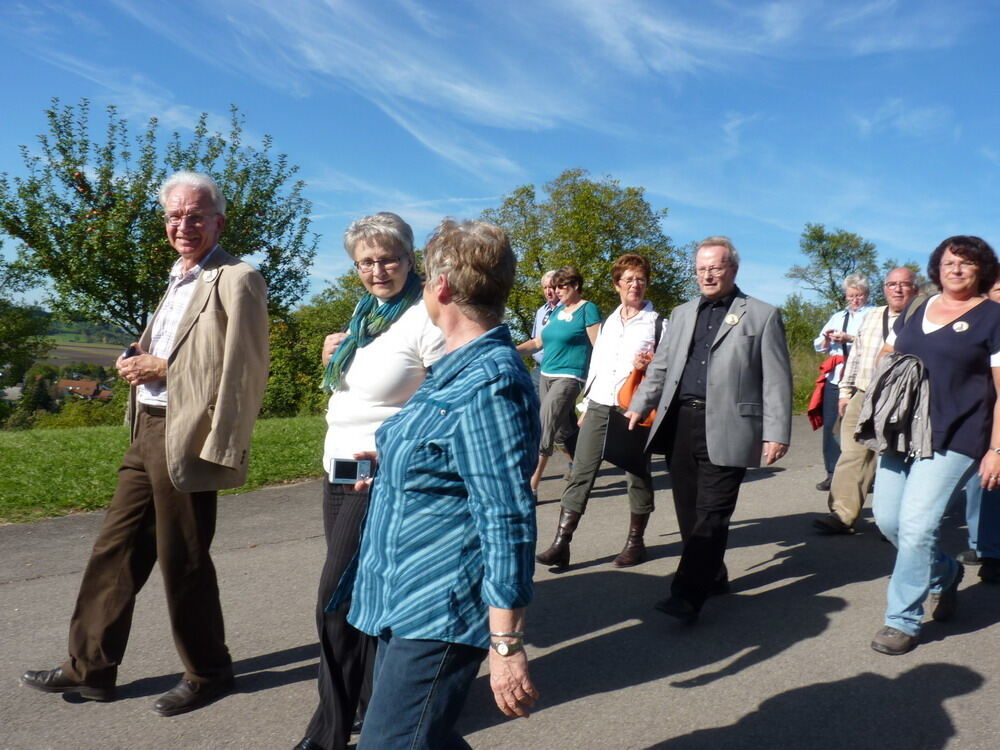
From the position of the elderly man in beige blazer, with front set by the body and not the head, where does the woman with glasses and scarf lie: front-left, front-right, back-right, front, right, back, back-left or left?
left

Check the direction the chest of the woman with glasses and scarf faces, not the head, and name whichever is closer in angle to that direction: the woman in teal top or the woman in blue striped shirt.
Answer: the woman in blue striped shirt

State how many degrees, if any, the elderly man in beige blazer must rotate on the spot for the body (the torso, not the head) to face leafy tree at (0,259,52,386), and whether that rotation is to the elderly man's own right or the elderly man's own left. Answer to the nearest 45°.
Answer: approximately 135° to the elderly man's own right

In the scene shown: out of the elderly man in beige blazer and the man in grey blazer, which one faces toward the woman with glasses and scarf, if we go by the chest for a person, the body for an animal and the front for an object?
the man in grey blazer

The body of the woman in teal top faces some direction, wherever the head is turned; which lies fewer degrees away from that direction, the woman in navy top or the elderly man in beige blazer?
the elderly man in beige blazer

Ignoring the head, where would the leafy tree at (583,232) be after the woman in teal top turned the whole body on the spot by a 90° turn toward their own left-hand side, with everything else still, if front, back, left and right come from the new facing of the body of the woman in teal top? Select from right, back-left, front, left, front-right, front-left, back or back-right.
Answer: back-left

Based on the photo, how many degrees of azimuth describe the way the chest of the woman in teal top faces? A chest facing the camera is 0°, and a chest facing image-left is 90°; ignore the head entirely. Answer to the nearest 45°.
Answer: approximately 45°

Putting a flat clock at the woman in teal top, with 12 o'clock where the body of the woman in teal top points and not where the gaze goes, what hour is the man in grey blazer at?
The man in grey blazer is roughly at 10 o'clock from the woman in teal top.

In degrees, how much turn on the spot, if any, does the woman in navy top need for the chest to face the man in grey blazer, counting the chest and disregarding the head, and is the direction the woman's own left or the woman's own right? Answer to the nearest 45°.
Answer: approximately 45° to the woman's own right

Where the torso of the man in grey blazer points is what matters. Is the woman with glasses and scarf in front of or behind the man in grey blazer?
in front
